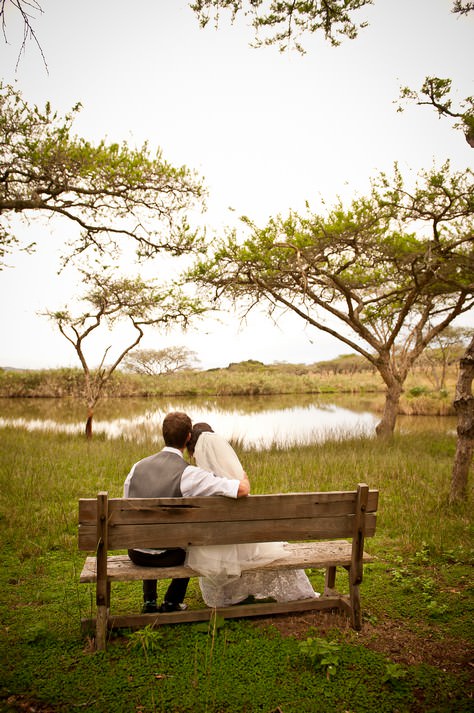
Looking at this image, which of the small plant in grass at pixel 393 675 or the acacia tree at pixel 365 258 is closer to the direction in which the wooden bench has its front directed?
the acacia tree

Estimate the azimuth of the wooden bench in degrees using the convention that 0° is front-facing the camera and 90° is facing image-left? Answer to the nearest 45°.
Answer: approximately 180°
